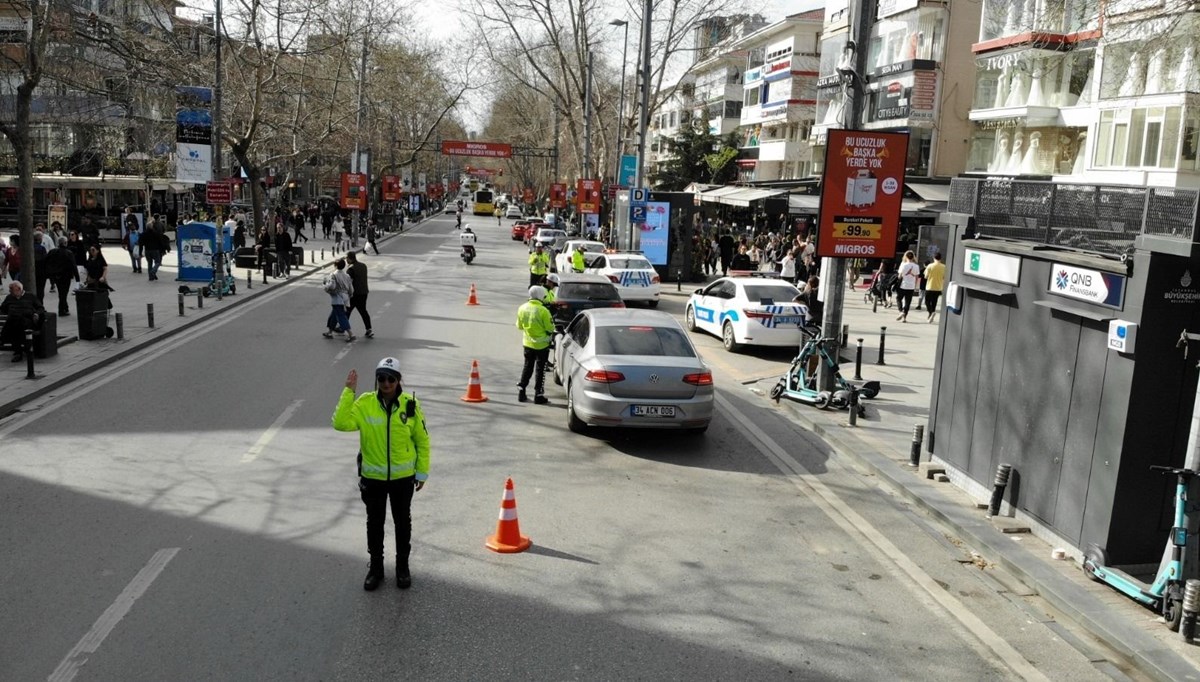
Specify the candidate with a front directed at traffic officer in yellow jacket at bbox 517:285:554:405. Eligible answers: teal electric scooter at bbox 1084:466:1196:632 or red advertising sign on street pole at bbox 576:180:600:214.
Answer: the red advertising sign on street pole

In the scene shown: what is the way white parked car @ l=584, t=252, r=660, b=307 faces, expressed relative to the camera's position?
facing away from the viewer and to the left of the viewer

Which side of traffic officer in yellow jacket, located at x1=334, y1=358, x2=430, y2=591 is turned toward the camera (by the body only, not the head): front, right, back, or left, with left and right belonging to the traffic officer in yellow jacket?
front

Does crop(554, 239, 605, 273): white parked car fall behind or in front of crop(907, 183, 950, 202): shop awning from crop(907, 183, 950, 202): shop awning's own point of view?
in front

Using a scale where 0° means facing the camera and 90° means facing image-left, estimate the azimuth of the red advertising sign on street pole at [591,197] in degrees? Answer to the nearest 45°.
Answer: approximately 0°

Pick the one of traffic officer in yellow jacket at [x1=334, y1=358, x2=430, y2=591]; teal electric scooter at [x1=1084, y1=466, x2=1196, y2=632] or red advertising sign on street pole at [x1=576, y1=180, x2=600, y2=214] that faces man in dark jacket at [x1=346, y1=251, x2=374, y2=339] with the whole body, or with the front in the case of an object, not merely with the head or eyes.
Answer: the red advertising sign on street pole

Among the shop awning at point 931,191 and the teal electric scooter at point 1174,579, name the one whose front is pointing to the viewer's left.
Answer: the shop awning

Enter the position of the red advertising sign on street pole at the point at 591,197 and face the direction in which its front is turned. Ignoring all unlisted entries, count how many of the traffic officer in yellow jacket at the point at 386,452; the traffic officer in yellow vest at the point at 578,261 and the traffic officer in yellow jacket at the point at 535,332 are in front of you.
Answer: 3

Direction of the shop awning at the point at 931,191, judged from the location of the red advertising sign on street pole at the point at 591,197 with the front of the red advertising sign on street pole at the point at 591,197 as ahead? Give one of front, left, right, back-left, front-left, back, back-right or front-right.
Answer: front-left

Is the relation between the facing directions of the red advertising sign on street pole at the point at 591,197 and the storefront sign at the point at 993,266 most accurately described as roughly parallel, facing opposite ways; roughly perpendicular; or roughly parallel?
roughly perpendicular

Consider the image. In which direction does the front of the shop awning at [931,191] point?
to the viewer's left

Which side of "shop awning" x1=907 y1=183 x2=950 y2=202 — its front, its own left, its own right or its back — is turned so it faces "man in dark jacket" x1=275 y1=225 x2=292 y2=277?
front

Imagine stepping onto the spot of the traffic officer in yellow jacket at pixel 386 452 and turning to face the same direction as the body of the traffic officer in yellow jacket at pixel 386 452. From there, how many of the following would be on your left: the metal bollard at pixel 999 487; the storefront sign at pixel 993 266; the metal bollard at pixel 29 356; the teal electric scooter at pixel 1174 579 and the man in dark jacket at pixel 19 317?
3

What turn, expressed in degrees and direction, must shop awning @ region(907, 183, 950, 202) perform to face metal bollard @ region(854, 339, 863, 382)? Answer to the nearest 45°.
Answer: approximately 90° to its left

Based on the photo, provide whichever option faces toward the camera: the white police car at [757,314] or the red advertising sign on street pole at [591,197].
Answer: the red advertising sign on street pole

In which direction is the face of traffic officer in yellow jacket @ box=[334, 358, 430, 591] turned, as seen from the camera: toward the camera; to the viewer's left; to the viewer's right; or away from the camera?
toward the camera

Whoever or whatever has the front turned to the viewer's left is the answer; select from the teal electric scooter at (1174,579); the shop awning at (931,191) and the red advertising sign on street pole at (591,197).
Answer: the shop awning

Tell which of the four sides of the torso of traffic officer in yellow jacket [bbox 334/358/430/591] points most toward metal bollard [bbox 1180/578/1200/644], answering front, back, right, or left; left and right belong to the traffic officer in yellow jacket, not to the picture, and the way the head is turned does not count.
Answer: left

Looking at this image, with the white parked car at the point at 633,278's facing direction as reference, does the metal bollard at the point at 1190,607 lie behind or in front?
behind

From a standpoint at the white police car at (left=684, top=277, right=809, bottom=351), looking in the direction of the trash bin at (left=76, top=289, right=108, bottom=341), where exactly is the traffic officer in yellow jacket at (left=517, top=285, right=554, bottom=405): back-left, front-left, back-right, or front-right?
front-left

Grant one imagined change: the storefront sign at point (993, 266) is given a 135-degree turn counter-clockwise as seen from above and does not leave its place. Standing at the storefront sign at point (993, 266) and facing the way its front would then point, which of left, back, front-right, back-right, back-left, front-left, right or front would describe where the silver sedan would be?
back

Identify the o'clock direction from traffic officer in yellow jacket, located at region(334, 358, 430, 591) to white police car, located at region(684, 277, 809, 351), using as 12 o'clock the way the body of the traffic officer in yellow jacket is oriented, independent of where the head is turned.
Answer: The white police car is roughly at 7 o'clock from the traffic officer in yellow jacket.
